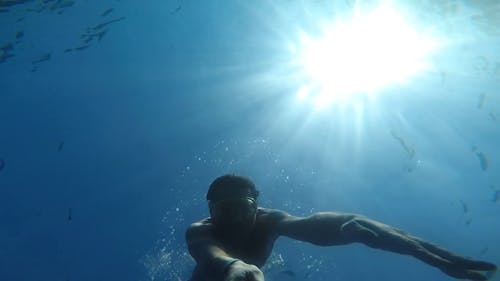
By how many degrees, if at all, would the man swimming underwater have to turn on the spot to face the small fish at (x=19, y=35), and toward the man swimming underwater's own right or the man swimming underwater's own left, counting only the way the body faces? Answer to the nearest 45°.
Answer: approximately 135° to the man swimming underwater's own right

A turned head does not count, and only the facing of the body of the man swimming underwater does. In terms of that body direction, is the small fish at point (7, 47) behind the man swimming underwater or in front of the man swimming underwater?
behind

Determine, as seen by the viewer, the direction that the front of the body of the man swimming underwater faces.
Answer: toward the camera

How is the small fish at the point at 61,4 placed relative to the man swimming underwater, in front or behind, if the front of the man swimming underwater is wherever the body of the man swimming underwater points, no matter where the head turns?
behind

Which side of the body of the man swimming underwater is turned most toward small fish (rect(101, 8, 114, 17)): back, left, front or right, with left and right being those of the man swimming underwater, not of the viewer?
back

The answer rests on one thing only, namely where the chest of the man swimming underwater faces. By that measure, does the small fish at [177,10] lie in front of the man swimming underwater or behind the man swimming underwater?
behind
